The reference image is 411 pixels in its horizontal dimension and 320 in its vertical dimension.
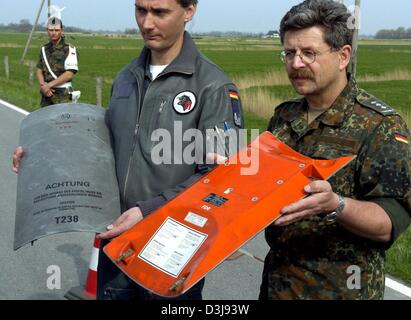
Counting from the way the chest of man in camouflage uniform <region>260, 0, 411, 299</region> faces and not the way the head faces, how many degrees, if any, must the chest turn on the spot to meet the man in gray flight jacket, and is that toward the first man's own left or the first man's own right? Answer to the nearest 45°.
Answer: approximately 90° to the first man's own right

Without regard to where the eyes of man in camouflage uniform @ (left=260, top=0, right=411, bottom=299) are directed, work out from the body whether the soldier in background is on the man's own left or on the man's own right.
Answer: on the man's own right

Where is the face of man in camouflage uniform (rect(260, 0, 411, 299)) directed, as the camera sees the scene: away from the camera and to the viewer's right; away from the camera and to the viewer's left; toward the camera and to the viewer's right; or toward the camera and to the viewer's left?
toward the camera and to the viewer's left

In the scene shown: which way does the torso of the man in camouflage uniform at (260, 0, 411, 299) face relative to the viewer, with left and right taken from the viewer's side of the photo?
facing the viewer and to the left of the viewer

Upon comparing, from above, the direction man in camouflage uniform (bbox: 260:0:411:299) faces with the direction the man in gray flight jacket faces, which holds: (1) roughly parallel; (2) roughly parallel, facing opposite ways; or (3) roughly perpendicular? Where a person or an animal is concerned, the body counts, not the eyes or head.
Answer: roughly parallel

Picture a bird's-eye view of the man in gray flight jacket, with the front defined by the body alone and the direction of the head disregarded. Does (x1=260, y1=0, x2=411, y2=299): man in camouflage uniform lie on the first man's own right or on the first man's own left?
on the first man's own left

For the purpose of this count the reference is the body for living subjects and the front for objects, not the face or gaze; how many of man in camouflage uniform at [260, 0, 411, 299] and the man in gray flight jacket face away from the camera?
0
